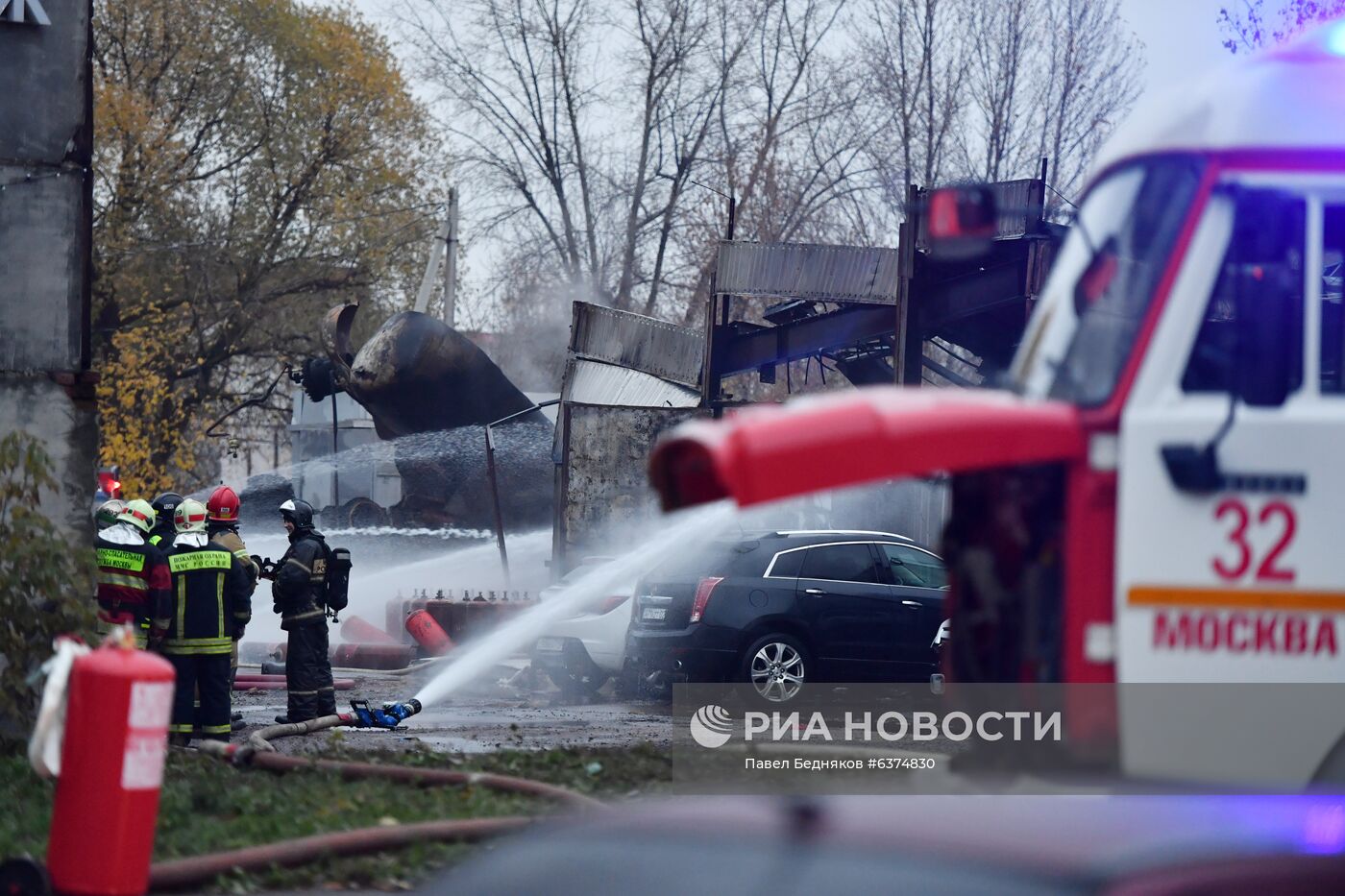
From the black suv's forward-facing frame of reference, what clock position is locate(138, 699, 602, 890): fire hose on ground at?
The fire hose on ground is roughly at 5 o'clock from the black suv.

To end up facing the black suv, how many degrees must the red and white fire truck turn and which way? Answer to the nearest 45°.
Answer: approximately 90° to its right

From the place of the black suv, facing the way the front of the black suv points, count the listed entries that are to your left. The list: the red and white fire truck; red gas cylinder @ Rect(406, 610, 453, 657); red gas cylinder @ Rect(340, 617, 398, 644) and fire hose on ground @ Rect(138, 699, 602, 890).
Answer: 2

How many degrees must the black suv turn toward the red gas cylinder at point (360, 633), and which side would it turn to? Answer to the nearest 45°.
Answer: approximately 90° to its left

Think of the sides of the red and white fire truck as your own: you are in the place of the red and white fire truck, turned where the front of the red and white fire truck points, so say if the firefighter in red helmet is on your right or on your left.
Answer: on your right

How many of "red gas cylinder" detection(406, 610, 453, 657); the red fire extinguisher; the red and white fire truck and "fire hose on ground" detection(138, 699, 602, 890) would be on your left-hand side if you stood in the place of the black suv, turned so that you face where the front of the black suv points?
1

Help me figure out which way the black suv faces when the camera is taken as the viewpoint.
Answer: facing away from the viewer and to the right of the viewer

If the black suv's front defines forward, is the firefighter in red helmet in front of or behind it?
behind

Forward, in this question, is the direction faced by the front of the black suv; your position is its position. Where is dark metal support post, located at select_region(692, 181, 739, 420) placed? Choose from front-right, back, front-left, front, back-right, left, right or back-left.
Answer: front-left

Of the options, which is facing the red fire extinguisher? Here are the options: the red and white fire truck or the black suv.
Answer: the red and white fire truck

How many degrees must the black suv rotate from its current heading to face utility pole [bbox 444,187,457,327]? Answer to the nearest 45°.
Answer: approximately 45° to its left

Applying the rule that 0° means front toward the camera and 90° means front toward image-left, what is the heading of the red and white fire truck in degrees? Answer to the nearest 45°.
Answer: approximately 90°

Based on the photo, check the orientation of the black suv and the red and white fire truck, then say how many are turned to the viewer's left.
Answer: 1
